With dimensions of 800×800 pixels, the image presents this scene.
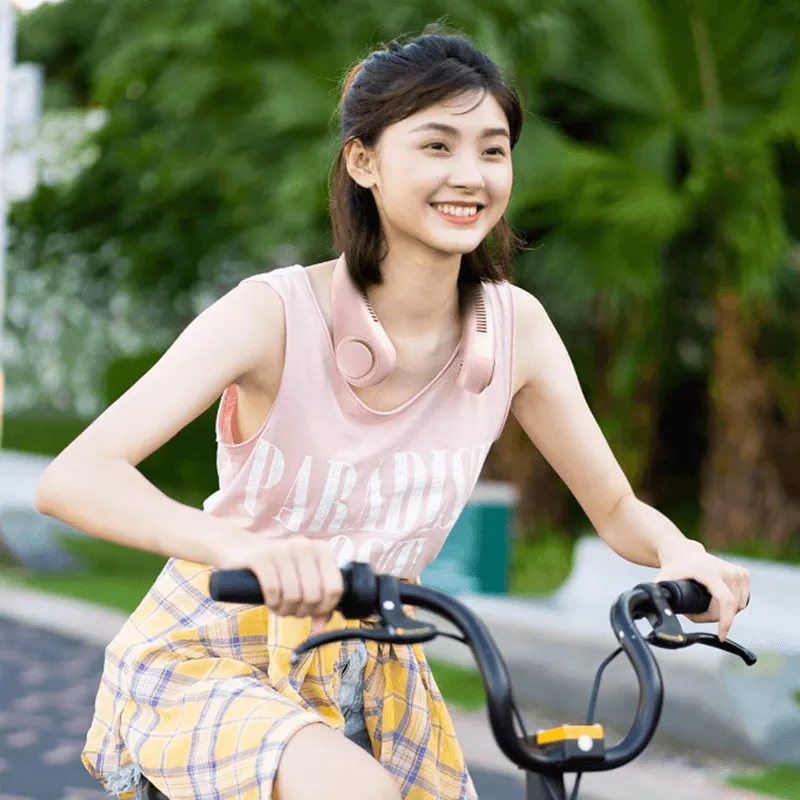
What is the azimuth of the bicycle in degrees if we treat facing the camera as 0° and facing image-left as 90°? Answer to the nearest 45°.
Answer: approximately 315°

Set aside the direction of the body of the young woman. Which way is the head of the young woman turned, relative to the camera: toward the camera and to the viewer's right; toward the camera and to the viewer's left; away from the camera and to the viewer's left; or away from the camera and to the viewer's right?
toward the camera and to the viewer's right

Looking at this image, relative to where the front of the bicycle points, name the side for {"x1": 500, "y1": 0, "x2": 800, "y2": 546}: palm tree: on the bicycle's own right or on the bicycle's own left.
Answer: on the bicycle's own left

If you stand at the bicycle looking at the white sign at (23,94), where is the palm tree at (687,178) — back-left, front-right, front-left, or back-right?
front-right

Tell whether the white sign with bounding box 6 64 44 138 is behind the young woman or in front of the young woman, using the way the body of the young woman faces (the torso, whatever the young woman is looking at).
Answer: behind

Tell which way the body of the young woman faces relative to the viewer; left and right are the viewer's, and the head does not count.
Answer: facing the viewer and to the right of the viewer
